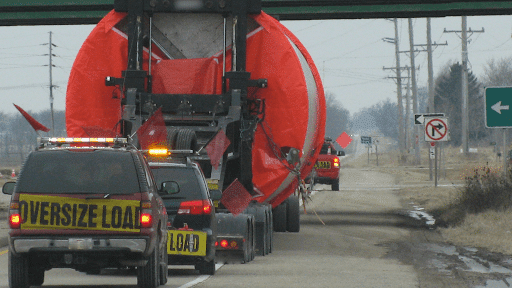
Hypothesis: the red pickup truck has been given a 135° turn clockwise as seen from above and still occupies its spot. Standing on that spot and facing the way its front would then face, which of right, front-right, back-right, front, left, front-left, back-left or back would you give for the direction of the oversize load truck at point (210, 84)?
front-right

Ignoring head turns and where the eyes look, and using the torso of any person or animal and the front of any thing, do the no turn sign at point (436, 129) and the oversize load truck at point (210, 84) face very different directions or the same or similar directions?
very different directions

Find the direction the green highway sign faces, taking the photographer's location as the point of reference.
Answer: facing the viewer

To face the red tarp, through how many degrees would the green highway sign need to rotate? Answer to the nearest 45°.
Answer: approximately 45° to its right

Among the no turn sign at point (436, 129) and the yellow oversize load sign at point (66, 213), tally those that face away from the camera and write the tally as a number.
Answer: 0

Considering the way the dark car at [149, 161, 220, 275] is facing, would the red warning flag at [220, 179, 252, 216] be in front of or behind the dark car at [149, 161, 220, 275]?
in front

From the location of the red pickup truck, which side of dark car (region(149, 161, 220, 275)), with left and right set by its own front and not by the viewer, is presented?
front

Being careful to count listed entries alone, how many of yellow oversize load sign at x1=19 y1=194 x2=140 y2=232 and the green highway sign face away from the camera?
0

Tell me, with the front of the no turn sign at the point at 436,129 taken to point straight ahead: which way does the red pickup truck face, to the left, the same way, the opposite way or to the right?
the opposite way

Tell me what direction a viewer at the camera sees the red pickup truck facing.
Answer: facing away from the viewer

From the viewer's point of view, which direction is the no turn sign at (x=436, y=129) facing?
toward the camera

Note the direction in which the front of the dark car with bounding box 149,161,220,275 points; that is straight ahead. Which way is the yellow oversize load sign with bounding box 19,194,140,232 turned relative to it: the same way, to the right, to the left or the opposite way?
the opposite way

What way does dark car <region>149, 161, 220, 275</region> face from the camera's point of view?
away from the camera

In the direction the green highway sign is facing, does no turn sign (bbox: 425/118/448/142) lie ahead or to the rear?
to the rear

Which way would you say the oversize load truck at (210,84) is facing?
away from the camera

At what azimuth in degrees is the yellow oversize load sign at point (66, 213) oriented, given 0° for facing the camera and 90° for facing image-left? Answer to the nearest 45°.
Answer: approximately 0°

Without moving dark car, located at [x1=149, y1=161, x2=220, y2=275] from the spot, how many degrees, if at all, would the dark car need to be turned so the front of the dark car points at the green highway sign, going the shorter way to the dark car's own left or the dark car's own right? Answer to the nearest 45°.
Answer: approximately 45° to the dark car's own right
